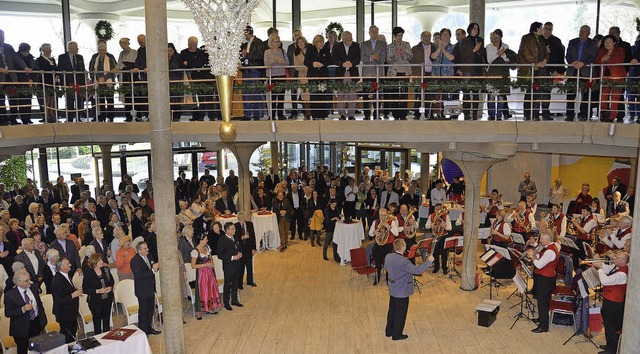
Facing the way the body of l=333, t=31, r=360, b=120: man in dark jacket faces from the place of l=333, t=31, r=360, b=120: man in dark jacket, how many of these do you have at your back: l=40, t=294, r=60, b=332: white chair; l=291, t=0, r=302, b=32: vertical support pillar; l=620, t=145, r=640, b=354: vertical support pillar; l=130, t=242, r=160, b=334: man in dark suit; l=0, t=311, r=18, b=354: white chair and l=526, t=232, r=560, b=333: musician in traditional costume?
1

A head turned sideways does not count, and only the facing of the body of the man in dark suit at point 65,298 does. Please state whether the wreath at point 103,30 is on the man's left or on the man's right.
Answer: on the man's left

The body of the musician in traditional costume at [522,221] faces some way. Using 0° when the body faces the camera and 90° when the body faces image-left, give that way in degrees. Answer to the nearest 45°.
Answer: approximately 45°

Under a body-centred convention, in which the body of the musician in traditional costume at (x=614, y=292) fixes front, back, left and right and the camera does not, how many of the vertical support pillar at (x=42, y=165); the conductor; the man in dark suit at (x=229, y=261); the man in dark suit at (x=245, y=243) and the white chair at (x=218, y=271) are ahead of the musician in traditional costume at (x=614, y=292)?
5

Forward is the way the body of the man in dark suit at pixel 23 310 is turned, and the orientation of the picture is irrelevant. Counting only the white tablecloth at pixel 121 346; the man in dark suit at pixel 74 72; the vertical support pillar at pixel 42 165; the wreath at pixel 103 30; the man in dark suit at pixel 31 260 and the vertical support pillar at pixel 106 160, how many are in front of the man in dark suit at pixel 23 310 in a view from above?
1

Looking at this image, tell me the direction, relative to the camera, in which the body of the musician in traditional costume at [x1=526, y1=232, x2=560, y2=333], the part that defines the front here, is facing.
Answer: to the viewer's left

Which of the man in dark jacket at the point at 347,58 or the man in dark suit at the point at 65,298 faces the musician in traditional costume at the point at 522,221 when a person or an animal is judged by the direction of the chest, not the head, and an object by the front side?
the man in dark suit at the point at 65,298

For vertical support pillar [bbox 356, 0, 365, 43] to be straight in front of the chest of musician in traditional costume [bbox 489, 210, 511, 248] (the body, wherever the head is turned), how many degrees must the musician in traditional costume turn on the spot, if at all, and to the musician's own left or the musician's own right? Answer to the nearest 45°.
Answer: approximately 90° to the musician's own right

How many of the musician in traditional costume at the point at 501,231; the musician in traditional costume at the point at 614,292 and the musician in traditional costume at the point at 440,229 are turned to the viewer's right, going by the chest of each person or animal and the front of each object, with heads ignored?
0

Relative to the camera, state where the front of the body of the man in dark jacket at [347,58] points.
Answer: toward the camera

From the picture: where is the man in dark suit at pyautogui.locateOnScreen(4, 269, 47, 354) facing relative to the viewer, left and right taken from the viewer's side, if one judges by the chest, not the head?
facing the viewer and to the right of the viewer

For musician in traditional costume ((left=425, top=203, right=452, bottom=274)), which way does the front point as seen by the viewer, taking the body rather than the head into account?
toward the camera

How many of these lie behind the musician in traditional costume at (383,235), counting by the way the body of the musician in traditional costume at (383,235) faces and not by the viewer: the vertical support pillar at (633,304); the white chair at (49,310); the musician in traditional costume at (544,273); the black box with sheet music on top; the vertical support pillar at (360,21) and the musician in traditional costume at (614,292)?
1

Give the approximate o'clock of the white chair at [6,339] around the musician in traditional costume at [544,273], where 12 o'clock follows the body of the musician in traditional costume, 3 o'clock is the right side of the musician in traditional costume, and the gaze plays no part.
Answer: The white chair is roughly at 11 o'clock from the musician in traditional costume.

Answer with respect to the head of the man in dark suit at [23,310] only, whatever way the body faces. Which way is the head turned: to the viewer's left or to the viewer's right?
to the viewer's right

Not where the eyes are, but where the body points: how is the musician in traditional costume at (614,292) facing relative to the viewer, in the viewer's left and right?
facing to the left of the viewer
